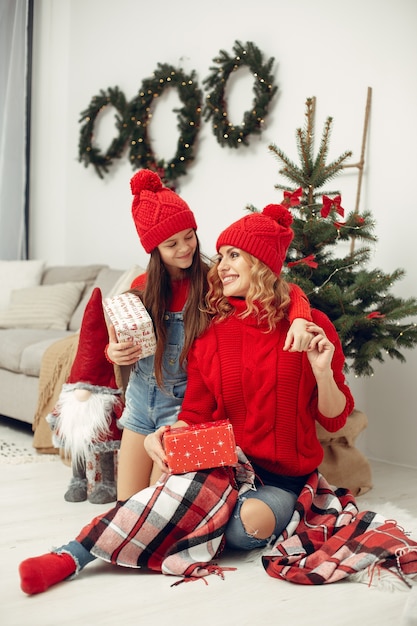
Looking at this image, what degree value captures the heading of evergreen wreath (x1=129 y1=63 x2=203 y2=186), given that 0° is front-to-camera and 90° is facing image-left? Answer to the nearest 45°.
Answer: approximately 45°

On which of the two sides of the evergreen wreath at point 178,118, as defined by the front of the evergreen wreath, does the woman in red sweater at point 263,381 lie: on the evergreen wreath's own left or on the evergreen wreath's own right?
on the evergreen wreath's own left

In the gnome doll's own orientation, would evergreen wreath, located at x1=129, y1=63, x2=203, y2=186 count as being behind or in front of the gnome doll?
behind

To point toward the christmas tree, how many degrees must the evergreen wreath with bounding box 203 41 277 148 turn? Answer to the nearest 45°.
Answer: approximately 45° to its left

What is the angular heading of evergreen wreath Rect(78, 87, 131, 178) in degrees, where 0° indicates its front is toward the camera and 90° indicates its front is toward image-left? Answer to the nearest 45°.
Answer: approximately 45°
